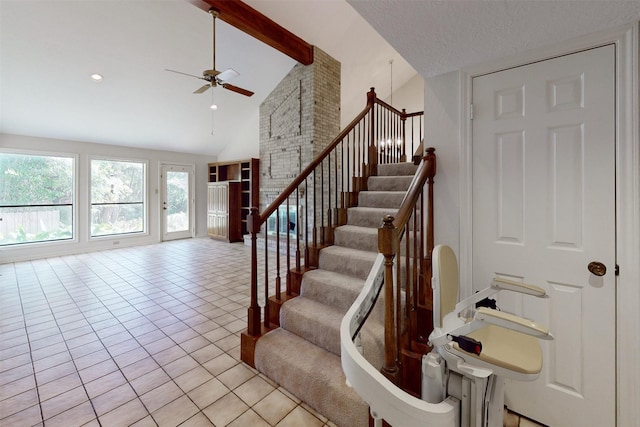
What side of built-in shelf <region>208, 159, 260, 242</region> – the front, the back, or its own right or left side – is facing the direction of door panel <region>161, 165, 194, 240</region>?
right

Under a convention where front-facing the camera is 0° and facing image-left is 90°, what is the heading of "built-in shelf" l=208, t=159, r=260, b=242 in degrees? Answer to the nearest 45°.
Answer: approximately 45°

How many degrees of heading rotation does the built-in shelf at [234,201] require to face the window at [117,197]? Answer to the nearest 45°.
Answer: approximately 45° to its right

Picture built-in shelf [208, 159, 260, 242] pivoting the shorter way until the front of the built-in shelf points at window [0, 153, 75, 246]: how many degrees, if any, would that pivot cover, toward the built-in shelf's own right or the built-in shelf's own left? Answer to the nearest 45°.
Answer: approximately 45° to the built-in shelf's own right

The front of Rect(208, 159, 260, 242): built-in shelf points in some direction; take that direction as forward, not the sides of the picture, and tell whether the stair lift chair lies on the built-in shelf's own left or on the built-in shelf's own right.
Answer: on the built-in shelf's own left

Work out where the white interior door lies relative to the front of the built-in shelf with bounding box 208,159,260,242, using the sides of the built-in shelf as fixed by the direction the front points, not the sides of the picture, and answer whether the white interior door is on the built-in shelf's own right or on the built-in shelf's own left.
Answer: on the built-in shelf's own left
